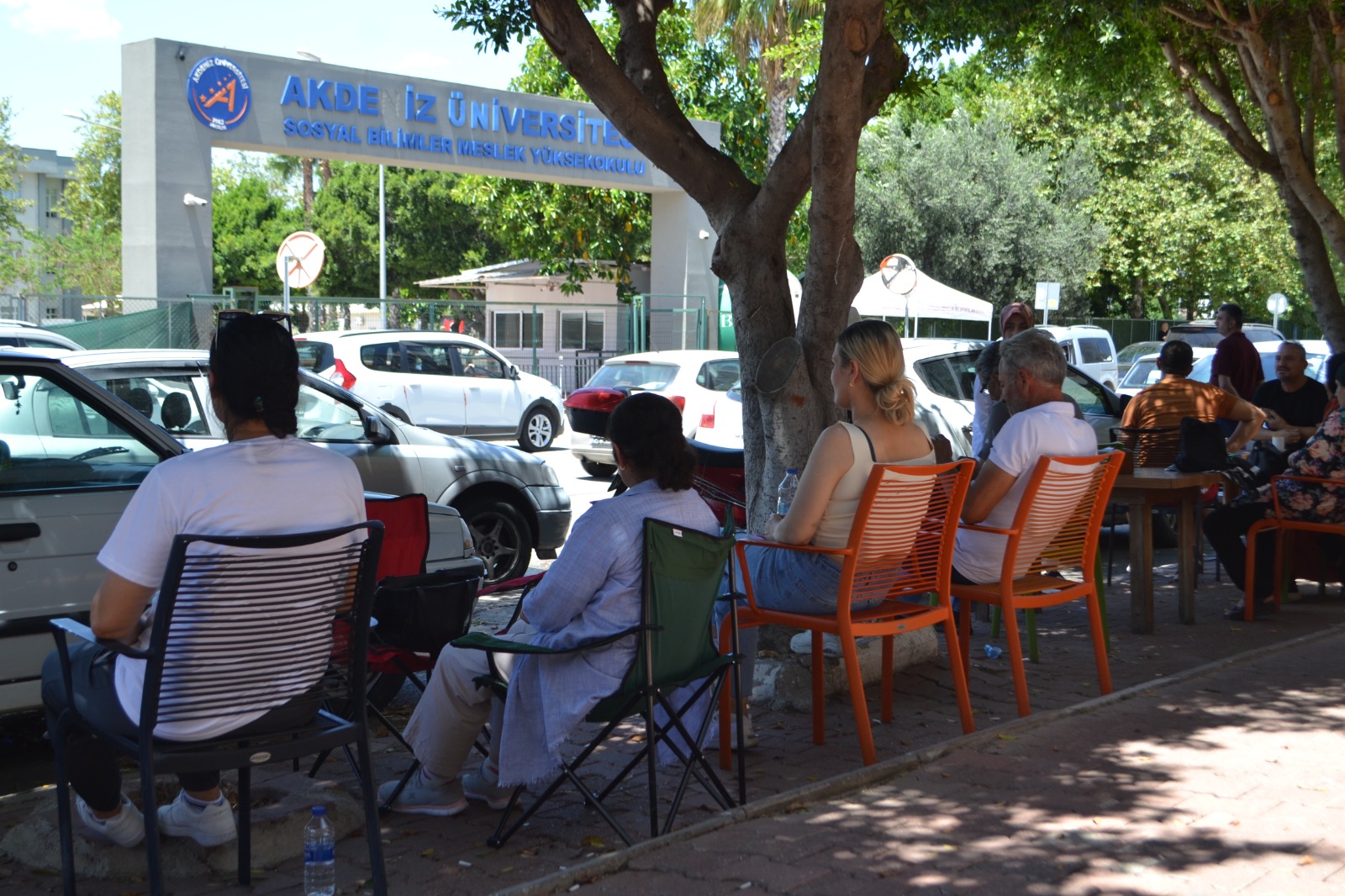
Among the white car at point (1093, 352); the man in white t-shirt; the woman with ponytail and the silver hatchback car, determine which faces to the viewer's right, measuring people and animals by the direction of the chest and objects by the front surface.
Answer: the silver hatchback car

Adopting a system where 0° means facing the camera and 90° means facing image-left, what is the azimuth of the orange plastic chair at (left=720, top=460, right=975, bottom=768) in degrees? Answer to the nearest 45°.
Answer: approximately 135°

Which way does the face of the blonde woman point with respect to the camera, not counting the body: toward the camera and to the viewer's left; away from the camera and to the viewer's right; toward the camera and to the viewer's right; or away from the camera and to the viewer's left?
away from the camera and to the viewer's left

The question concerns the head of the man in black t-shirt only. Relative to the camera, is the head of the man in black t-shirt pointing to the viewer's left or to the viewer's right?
to the viewer's left

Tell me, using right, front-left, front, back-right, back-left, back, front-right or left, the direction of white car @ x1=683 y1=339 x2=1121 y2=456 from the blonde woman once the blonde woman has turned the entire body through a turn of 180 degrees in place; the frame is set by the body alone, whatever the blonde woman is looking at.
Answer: back-left

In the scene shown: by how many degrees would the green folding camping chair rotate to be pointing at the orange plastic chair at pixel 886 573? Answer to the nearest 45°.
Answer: approximately 90° to its right

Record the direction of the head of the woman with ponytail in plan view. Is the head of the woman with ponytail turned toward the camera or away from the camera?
away from the camera

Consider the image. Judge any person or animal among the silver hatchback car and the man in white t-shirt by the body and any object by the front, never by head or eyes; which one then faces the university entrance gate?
the man in white t-shirt

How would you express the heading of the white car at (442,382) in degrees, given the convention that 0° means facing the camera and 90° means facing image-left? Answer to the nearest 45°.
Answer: approximately 225°

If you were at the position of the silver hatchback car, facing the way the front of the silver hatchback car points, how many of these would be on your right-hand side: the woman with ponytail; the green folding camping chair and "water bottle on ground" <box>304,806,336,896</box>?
3

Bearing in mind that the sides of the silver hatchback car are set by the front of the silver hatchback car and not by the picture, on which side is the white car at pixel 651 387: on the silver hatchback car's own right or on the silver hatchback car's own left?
on the silver hatchback car's own left
